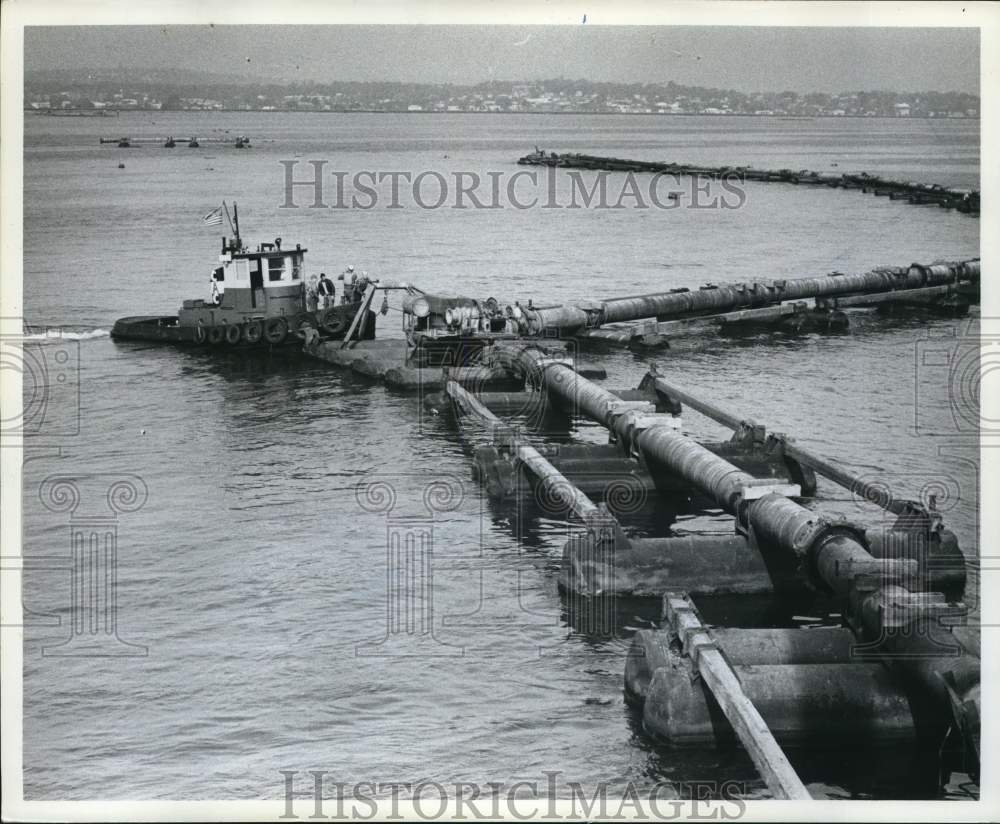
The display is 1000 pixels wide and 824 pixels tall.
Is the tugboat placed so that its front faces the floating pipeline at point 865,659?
no

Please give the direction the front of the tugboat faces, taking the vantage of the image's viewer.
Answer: facing to the right of the viewer

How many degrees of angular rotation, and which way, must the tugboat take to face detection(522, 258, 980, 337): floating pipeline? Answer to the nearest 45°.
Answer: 0° — it already faces it
